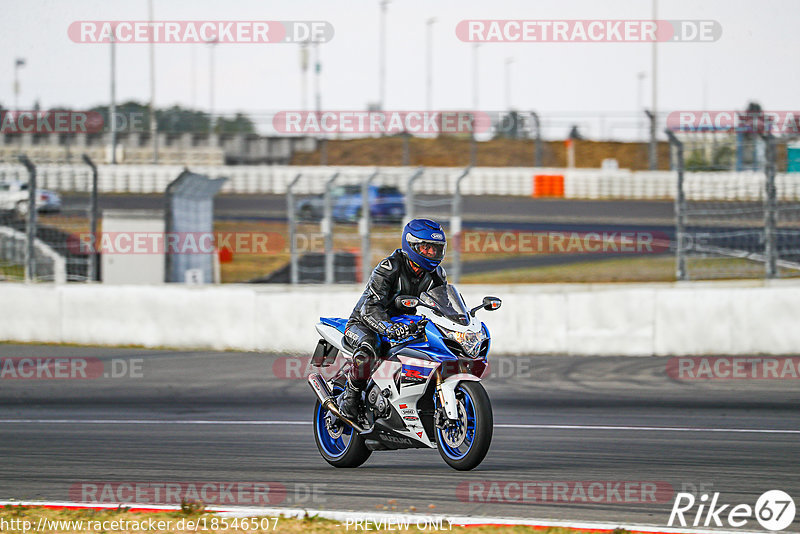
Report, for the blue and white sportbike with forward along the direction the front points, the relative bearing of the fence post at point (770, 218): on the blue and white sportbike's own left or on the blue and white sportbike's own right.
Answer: on the blue and white sportbike's own left

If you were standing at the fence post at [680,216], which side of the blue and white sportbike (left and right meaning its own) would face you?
left

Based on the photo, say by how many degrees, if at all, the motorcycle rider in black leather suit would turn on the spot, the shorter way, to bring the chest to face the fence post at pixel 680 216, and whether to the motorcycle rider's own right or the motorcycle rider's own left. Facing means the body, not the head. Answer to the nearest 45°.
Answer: approximately 90° to the motorcycle rider's own left

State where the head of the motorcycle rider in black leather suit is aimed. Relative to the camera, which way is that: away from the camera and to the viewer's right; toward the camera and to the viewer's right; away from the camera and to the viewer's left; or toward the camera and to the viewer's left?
toward the camera and to the viewer's right

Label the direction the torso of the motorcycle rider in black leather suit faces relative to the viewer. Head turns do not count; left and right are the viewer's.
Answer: facing the viewer and to the right of the viewer

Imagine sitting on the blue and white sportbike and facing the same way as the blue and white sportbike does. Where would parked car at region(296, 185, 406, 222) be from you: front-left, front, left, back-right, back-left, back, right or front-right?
back-left

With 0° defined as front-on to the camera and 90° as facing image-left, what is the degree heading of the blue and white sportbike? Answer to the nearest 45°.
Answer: approximately 315°

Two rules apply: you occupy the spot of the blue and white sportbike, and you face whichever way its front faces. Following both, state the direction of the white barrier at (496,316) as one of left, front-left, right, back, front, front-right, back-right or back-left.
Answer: back-left

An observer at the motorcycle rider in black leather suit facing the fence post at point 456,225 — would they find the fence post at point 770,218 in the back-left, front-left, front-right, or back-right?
front-right

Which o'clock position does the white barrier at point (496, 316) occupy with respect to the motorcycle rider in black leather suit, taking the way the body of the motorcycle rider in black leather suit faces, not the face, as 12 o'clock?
The white barrier is roughly at 8 o'clock from the motorcycle rider in black leather suit.

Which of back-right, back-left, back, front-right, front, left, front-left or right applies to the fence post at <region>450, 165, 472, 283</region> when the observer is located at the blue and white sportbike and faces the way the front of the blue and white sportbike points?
back-left

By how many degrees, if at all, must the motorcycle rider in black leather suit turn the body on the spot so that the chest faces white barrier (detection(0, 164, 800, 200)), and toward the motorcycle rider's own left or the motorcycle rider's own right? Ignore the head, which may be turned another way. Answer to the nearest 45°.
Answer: approximately 135° to the motorcycle rider's own left
